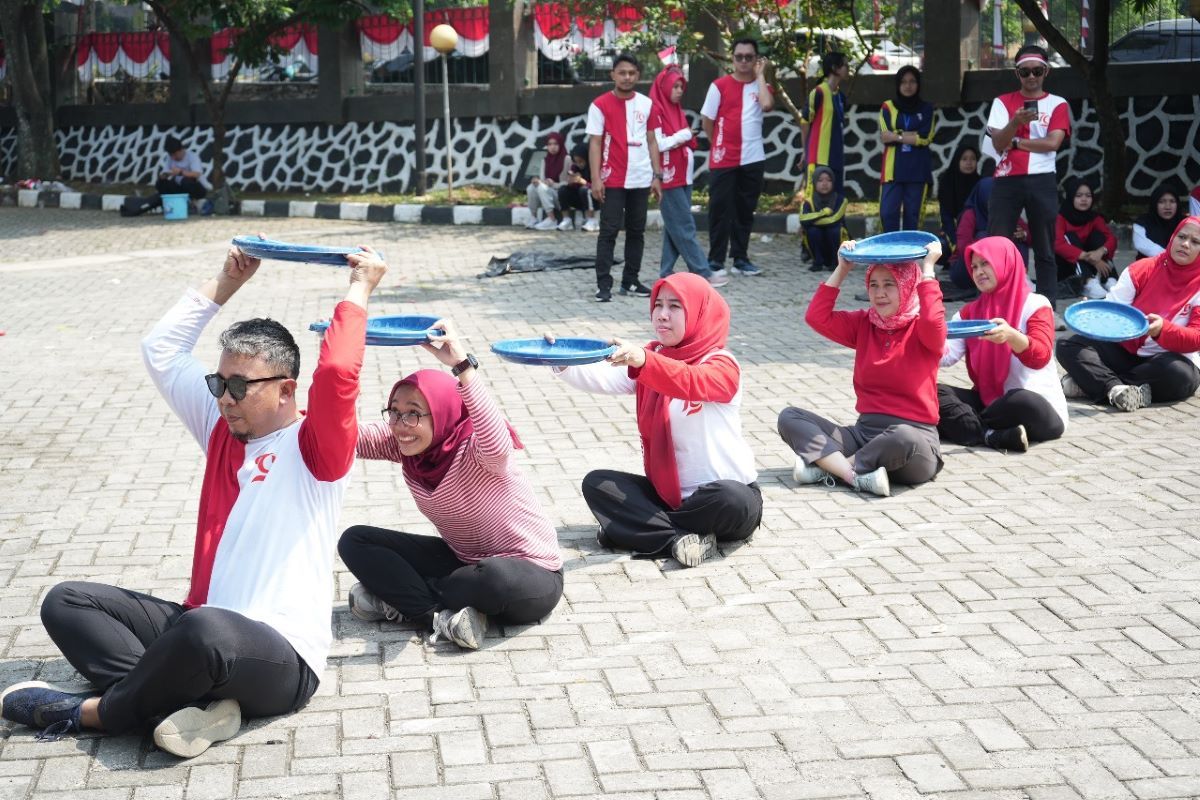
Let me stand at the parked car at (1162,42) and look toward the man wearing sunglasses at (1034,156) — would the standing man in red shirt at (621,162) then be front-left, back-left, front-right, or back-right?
front-right

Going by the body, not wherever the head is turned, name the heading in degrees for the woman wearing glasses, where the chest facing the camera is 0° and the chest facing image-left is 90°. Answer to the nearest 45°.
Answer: approximately 45°

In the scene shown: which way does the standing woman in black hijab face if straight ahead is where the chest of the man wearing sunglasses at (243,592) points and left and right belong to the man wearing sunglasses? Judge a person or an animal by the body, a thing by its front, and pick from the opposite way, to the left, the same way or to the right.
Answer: the same way

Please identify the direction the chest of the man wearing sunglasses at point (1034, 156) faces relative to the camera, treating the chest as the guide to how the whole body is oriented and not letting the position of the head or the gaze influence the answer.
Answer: toward the camera

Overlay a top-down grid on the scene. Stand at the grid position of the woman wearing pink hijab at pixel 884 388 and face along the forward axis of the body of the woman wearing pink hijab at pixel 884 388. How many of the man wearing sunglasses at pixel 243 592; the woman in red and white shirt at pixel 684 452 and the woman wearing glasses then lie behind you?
0

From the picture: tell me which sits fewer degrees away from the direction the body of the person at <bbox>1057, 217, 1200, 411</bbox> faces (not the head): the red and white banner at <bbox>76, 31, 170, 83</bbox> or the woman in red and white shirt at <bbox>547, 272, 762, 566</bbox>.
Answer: the woman in red and white shirt

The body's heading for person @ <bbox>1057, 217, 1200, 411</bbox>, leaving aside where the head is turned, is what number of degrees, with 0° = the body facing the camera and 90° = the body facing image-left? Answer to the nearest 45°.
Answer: approximately 45°

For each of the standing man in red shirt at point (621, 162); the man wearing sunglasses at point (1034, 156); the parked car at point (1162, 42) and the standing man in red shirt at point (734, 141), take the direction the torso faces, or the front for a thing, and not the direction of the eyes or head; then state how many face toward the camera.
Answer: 3

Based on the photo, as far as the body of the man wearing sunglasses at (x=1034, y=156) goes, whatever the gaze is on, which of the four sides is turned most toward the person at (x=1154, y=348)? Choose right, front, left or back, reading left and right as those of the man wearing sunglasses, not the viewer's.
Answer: front

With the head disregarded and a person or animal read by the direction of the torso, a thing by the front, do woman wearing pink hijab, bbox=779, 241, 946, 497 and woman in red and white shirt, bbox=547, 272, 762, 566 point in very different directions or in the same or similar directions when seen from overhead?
same or similar directions

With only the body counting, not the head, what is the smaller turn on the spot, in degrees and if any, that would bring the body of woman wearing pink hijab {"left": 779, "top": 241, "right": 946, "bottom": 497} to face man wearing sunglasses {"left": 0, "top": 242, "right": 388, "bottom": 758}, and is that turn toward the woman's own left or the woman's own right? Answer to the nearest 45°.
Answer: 0° — they already face them

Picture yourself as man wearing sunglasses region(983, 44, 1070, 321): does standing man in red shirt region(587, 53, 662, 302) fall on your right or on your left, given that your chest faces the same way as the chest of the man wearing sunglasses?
on your right

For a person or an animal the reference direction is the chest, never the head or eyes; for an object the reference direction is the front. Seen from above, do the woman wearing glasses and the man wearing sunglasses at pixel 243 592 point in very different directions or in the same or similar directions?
same or similar directions

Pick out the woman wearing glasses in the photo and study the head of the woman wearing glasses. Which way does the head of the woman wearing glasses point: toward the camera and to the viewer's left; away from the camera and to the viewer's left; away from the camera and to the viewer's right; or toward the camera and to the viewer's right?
toward the camera and to the viewer's left

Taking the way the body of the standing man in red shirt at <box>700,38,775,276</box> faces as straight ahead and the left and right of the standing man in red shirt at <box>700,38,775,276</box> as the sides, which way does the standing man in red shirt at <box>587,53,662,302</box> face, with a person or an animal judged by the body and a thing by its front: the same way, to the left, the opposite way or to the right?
the same way

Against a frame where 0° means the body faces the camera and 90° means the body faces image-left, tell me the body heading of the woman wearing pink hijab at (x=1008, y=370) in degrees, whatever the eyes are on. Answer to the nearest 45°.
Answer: approximately 45°

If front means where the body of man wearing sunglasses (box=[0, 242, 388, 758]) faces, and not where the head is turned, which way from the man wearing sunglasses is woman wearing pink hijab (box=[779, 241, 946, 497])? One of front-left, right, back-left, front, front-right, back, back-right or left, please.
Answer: back

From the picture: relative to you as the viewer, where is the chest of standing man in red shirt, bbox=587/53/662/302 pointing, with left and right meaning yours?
facing the viewer
